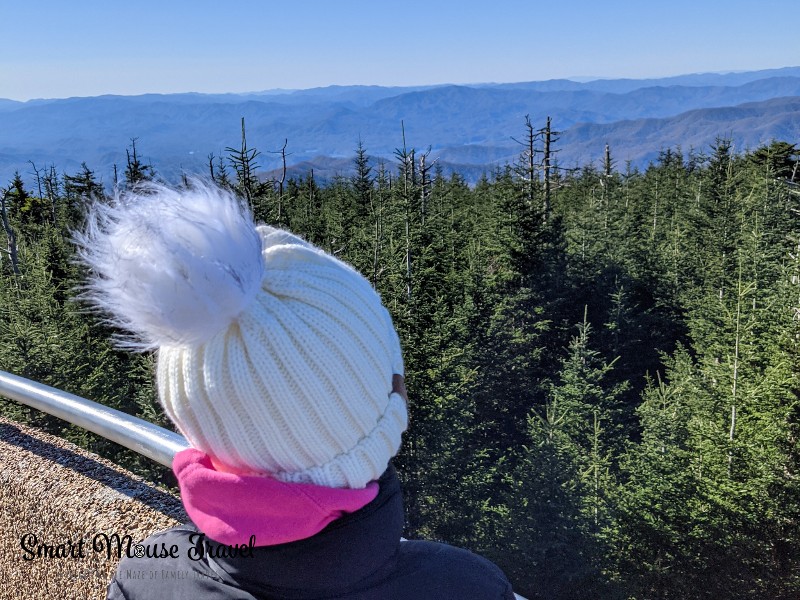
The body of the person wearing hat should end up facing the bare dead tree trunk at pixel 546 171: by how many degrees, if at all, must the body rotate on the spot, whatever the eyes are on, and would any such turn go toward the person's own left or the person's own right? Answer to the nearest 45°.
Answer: approximately 45° to the person's own left

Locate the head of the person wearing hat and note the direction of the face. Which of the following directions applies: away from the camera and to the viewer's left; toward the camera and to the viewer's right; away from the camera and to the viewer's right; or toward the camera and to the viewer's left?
away from the camera and to the viewer's right

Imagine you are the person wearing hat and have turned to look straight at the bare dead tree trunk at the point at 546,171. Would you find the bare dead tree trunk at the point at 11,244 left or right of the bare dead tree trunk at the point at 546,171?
left

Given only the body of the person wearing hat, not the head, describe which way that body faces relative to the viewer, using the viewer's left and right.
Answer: facing away from the viewer and to the right of the viewer

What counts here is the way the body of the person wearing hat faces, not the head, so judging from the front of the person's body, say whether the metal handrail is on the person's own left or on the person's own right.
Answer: on the person's own left
